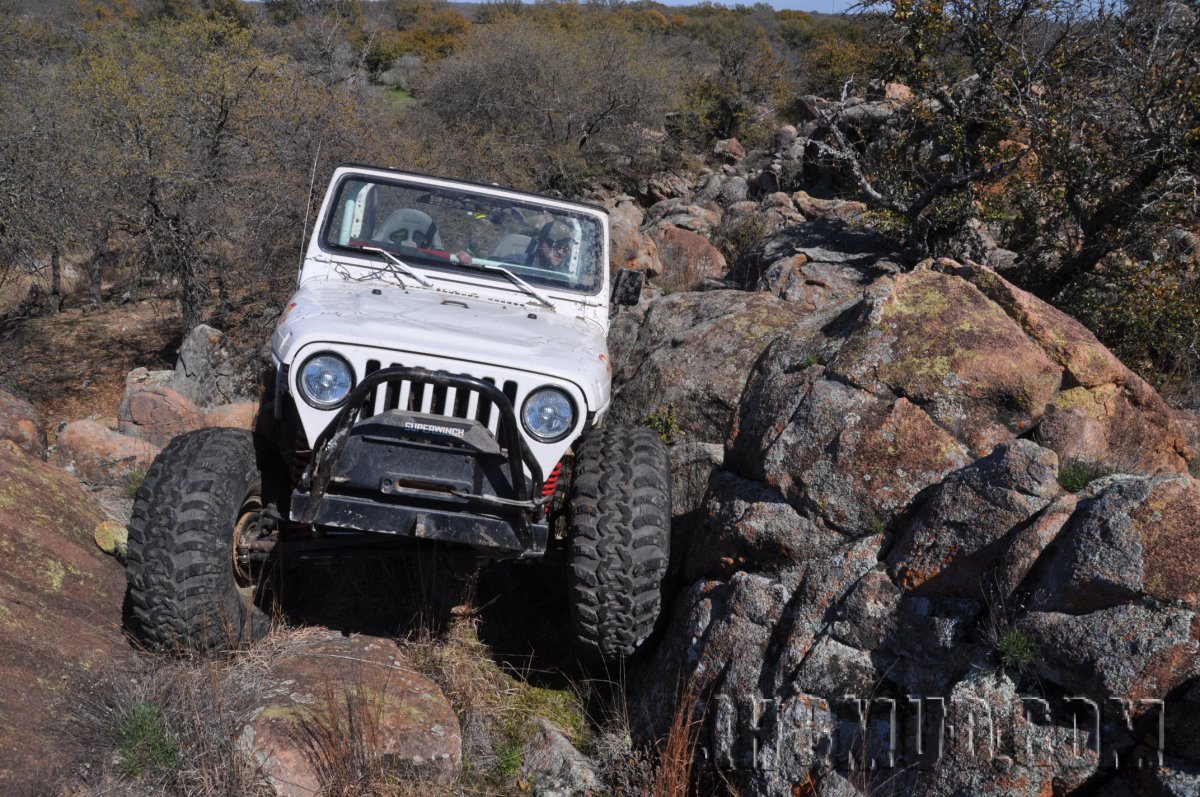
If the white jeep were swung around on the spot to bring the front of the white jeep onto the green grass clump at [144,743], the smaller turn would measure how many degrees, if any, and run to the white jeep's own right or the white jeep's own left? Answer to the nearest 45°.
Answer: approximately 45° to the white jeep's own right

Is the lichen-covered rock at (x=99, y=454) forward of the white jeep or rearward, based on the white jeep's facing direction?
rearward

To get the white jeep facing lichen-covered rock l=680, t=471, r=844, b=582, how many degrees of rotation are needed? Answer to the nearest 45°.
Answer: approximately 90° to its left

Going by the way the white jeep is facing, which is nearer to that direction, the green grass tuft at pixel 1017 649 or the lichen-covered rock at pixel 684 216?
the green grass tuft

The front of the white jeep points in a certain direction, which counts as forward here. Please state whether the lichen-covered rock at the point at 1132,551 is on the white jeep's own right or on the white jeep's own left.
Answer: on the white jeep's own left

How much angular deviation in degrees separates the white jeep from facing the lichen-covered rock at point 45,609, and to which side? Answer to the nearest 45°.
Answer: approximately 90° to its right

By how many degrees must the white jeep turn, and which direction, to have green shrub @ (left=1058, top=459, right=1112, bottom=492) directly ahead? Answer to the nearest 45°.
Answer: approximately 90° to its left

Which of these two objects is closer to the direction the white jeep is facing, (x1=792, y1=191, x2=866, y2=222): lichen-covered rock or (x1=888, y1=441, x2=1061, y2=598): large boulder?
the large boulder

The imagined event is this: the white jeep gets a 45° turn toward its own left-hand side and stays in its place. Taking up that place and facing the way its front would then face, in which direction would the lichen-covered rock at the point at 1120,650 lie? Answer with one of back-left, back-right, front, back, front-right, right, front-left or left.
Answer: front

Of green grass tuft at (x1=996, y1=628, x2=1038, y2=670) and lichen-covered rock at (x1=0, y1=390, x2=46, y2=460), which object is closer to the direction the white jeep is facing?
the green grass tuft

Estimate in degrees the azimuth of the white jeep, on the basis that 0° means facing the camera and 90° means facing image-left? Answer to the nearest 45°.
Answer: approximately 0°
